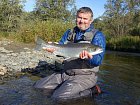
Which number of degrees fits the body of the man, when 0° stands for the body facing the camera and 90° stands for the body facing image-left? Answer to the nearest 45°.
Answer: approximately 45°
